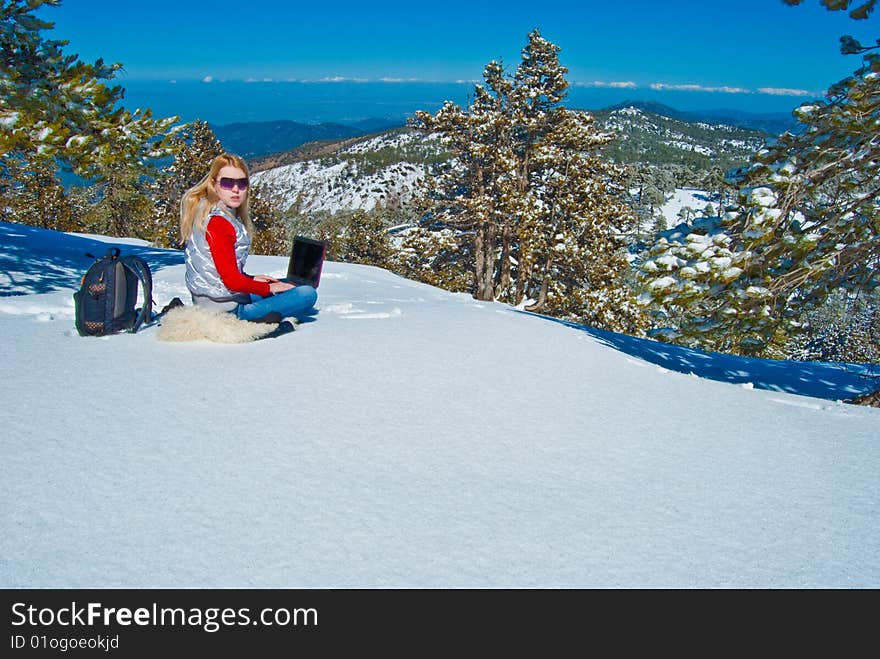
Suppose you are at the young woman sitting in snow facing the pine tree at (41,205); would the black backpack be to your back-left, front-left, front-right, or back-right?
front-left

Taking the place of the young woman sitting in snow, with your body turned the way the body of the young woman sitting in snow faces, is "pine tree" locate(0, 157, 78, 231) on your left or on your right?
on your left

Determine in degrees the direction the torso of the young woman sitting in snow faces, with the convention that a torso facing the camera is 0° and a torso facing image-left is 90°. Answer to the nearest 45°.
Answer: approximately 270°

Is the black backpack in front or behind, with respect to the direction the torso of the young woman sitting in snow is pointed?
behind

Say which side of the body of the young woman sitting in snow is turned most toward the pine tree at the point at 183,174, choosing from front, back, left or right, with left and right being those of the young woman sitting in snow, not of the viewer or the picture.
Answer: left

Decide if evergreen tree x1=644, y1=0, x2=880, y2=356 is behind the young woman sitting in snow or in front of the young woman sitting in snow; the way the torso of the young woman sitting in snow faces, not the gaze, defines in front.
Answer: in front
